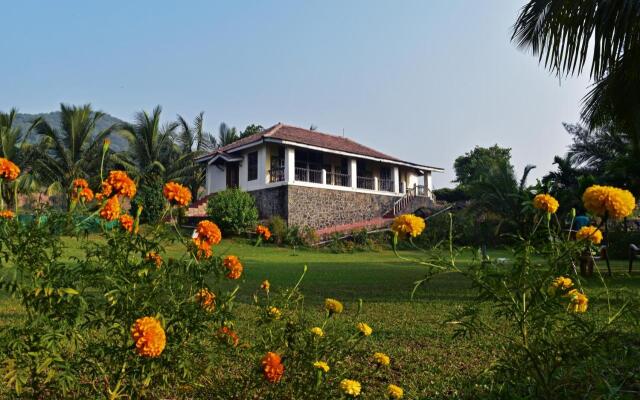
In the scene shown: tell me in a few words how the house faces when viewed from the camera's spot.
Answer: facing the viewer and to the right of the viewer

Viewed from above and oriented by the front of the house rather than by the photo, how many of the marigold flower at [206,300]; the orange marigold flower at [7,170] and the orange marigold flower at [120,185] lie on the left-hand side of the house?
0

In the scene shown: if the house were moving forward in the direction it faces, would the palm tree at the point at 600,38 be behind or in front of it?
in front

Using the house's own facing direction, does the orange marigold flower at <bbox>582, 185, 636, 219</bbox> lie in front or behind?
in front

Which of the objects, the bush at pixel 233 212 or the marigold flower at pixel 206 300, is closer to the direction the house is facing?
the marigold flower

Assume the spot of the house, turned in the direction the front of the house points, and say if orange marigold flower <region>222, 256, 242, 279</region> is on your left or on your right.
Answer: on your right

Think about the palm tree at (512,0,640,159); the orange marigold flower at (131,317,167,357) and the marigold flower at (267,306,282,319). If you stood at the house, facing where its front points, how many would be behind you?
0

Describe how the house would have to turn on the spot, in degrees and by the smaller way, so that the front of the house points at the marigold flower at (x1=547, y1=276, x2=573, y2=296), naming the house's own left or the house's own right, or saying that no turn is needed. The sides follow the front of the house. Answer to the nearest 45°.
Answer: approximately 45° to the house's own right

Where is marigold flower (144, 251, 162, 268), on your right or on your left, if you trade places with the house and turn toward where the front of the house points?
on your right

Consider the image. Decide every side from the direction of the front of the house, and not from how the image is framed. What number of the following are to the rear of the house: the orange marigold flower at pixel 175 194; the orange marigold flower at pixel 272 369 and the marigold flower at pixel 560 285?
0

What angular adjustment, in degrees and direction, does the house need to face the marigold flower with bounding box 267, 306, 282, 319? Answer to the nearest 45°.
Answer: approximately 45° to its right

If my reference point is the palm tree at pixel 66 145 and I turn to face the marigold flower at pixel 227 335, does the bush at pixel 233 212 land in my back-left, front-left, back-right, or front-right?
front-left

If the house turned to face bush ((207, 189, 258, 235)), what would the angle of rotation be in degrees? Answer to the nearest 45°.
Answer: approximately 90° to its right

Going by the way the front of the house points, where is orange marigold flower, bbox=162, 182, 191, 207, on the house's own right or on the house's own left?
on the house's own right

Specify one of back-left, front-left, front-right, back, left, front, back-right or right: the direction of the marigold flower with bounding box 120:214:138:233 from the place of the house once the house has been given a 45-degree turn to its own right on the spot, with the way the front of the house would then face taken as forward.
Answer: front
